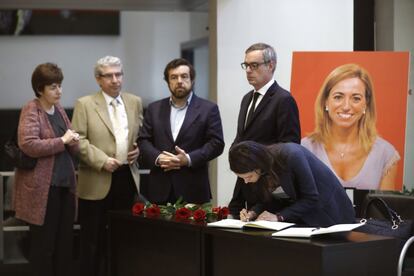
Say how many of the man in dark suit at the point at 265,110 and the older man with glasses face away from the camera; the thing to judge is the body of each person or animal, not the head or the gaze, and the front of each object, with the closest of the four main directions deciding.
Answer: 0

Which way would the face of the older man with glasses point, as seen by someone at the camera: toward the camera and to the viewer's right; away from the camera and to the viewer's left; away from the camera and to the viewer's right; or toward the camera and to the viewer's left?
toward the camera and to the viewer's right

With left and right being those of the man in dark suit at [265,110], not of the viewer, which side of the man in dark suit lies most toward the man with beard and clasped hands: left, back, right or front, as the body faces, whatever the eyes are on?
right

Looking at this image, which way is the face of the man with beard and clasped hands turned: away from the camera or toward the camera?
toward the camera

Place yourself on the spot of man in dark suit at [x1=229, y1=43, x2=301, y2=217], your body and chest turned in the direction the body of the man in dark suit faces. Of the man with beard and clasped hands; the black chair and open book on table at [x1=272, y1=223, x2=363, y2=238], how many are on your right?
1

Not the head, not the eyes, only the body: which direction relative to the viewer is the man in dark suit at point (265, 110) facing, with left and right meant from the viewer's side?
facing the viewer and to the left of the viewer

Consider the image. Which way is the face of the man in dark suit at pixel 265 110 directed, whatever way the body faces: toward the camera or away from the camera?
toward the camera

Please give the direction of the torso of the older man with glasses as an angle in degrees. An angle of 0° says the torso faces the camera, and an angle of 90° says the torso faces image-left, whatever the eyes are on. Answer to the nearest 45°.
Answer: approximately 315°

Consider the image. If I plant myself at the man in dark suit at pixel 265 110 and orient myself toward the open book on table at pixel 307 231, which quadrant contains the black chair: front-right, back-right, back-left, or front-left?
front-left

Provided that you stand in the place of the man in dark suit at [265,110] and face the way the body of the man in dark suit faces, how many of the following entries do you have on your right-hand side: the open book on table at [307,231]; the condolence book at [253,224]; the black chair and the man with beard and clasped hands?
1

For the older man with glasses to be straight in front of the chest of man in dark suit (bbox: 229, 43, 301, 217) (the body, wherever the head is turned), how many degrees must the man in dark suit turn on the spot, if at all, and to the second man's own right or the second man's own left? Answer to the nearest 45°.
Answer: approximately 90° to the second man's own right
